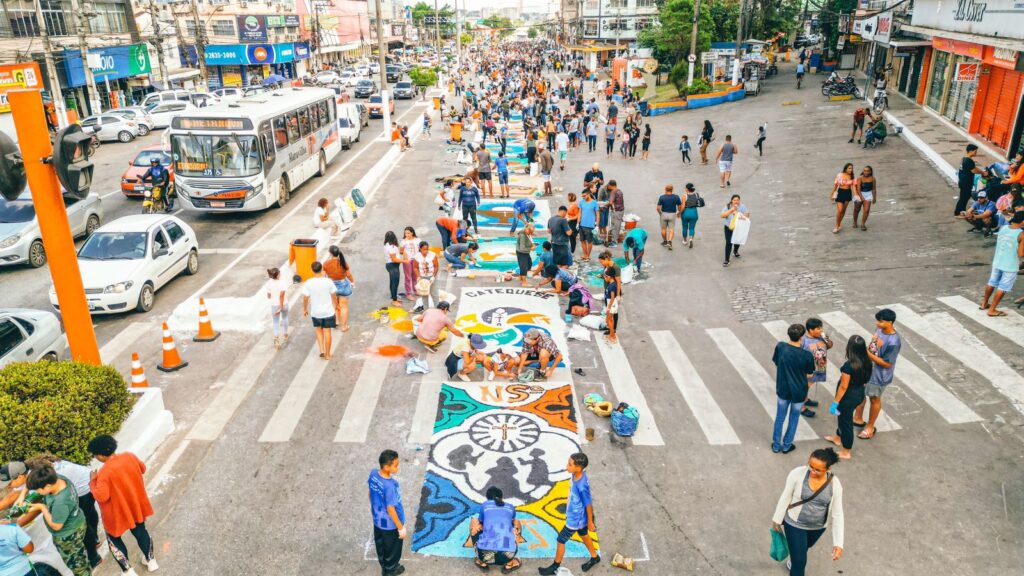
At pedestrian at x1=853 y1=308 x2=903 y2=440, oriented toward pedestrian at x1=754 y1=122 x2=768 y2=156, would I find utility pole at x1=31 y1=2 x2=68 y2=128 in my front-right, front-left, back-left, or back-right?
front-left

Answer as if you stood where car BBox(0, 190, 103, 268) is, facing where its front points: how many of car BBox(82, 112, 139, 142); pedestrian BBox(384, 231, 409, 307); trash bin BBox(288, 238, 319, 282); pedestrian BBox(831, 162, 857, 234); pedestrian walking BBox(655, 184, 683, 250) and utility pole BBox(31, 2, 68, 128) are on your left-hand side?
4

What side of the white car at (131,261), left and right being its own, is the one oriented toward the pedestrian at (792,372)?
left

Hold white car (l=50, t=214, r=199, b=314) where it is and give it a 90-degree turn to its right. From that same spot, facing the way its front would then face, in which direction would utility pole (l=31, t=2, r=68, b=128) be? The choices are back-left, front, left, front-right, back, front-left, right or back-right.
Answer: front-right

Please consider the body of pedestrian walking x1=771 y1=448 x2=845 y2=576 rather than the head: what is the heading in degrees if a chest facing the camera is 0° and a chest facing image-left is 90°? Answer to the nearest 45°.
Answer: approximately 0°

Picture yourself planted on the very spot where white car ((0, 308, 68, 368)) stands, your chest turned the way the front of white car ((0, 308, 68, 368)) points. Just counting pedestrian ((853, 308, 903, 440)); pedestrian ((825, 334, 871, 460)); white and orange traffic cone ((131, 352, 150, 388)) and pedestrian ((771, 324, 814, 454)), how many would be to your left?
4

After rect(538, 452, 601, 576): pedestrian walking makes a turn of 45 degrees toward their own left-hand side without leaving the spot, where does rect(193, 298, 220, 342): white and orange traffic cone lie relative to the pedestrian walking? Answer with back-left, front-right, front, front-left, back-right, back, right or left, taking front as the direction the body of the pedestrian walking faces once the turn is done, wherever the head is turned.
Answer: right

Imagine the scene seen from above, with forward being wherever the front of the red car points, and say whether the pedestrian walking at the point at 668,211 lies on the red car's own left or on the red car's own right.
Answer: on the red car's own left

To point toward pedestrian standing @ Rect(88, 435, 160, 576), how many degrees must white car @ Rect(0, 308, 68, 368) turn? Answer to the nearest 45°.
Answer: approximately 45° to its left

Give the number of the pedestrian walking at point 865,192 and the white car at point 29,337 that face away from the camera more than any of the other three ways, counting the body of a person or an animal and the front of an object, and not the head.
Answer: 0

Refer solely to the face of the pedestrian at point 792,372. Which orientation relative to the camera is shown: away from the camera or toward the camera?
away from the camera

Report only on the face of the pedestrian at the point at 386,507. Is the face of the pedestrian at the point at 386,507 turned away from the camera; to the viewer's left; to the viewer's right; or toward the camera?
to the viewer's right

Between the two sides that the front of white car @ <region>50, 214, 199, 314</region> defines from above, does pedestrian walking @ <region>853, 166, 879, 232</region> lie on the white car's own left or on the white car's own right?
on the white car's own left

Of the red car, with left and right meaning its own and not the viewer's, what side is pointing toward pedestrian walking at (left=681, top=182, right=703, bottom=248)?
left

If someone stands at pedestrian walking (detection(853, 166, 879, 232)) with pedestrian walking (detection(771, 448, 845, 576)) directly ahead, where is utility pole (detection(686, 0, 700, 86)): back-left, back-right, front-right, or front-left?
back-right

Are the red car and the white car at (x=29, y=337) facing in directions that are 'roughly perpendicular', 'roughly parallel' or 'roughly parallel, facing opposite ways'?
roughly parallel

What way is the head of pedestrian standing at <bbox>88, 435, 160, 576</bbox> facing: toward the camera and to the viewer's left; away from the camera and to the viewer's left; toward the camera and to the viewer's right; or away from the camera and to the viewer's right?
away from the camera and to the viewer's left

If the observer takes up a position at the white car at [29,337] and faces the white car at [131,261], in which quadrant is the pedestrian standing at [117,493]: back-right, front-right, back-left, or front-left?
back-right

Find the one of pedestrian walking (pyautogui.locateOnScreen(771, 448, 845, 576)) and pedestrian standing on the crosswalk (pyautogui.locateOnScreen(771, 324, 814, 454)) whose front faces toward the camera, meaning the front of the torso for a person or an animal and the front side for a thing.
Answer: pedestrian walking (pyautogui.locateOnScreen(771, 448, 845, 576))
